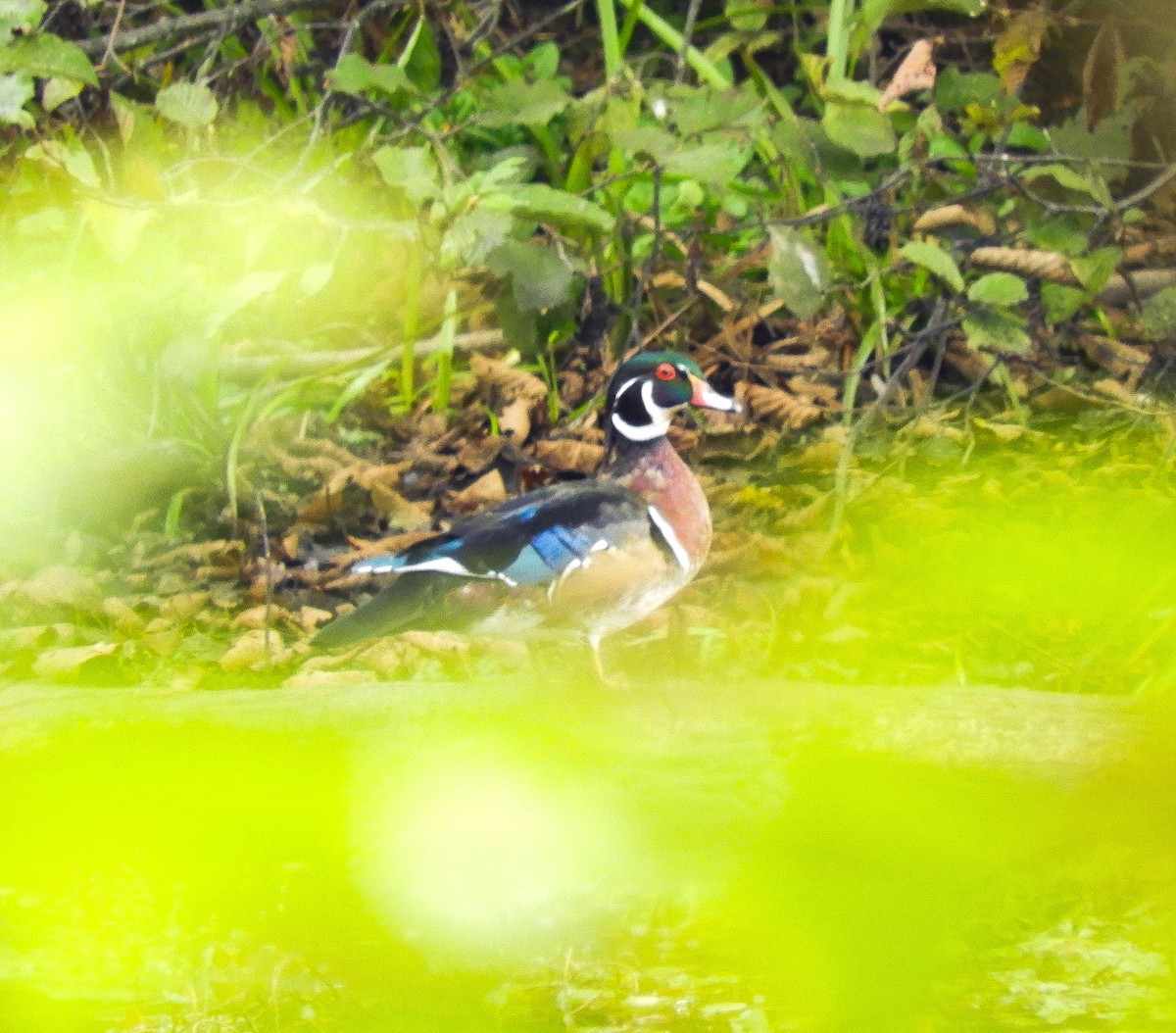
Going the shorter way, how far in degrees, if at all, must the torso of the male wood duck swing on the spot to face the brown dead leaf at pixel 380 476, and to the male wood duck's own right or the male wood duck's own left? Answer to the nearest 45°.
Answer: approximately 90° to the male wood duck's own left

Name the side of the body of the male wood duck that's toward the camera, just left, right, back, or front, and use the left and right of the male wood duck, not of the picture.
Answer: right

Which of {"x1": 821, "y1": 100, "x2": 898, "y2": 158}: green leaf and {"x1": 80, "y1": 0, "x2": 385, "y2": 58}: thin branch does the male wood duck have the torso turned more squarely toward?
the green leaf

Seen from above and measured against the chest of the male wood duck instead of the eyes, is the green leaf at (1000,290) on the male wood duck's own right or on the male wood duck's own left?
on the male wood duck's own left

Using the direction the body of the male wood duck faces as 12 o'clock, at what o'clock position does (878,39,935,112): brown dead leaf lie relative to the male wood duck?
The brown dead leaf is roughly at 10 o'clock from the male wood duck.

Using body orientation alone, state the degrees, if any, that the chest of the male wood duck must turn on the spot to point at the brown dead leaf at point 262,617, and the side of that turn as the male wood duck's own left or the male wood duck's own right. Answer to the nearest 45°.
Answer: approximately 135° to the male wood duck's own left

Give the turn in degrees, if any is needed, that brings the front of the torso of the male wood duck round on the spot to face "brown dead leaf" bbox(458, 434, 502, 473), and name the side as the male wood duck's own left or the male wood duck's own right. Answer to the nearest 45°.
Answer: approximately 90° to the male wood duck's own left

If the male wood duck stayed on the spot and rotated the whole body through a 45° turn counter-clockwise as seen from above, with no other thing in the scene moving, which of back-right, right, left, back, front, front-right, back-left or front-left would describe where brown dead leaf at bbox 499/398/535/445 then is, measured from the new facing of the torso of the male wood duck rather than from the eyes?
front-left

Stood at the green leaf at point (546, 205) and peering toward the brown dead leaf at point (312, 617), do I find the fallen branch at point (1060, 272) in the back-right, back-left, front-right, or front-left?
back-left

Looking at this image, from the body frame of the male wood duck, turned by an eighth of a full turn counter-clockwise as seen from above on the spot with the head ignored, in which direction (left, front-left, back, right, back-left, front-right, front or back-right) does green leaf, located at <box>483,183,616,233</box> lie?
front-left

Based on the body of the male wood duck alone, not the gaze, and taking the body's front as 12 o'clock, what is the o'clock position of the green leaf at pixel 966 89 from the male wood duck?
The green leaf is roughly at 10 o'clock from the male wood duck.

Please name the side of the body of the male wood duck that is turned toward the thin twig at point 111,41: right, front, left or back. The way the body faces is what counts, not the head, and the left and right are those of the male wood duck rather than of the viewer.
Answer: left
